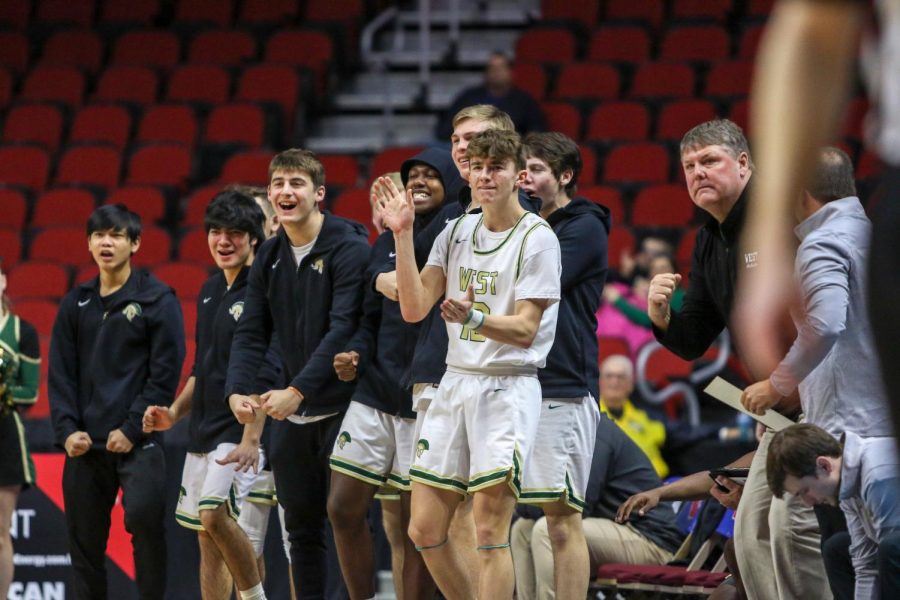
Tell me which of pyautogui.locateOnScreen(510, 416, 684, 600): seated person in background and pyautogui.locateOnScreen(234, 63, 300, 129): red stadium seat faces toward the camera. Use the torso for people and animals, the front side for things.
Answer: the red stadium seat

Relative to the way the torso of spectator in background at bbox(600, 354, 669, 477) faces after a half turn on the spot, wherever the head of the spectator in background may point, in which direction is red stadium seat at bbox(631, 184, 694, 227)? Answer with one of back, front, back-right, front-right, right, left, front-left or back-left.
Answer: front

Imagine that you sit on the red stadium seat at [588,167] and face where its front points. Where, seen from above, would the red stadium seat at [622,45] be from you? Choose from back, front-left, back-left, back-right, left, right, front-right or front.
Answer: back

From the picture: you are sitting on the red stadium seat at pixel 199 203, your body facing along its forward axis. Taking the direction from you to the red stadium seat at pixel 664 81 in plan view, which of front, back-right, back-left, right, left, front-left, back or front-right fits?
left

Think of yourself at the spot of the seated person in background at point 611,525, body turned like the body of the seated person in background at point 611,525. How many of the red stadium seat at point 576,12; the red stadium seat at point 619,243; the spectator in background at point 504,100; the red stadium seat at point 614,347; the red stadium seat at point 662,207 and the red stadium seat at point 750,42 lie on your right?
6

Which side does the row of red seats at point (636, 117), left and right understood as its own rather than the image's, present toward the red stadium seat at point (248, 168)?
right

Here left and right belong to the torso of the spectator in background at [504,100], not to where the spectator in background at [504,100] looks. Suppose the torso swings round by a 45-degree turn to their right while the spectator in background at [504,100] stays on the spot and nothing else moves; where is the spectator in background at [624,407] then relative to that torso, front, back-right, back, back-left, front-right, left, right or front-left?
front-left

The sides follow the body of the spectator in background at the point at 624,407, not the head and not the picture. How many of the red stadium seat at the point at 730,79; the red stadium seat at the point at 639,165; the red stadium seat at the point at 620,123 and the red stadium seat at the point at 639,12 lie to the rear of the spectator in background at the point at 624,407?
4

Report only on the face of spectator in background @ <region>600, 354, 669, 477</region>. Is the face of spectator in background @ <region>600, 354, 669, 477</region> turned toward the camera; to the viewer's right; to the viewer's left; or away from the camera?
toward the camera

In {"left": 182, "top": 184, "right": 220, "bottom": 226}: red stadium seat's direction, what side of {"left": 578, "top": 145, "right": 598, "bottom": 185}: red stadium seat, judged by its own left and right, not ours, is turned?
right

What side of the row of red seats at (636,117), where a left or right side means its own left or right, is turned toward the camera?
front

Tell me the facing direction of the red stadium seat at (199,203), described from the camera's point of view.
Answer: facing the viewer

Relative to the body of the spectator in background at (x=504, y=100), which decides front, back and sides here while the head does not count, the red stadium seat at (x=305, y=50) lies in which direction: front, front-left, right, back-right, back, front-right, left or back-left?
back-right
